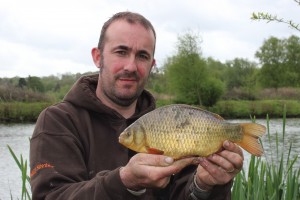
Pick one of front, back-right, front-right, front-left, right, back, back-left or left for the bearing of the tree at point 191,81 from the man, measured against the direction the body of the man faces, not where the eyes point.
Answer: back-left

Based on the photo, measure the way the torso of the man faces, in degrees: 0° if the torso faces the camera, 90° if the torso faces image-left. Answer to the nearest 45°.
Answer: approximately 315°
